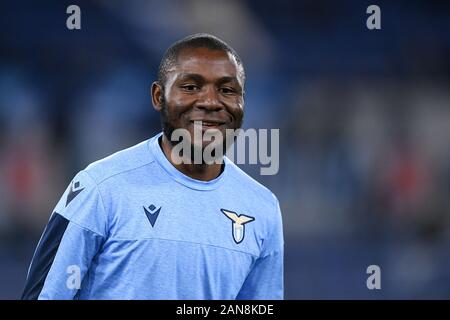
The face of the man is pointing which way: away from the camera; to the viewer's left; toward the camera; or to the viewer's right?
toward the camera

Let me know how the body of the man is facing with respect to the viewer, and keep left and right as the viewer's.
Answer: facing the viewer and to the right of the viewer
